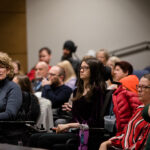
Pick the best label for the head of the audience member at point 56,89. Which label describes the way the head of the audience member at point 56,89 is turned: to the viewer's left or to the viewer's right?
to the viewer's left

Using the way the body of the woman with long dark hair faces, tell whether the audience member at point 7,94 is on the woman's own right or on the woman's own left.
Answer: on the woman's own right

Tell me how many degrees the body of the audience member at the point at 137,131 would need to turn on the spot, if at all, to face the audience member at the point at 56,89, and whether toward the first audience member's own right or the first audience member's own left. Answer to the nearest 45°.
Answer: approximately 90° to the first audience member's own right

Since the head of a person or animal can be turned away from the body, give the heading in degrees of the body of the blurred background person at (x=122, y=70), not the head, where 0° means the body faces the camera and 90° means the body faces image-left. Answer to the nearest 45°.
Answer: approximately 90°

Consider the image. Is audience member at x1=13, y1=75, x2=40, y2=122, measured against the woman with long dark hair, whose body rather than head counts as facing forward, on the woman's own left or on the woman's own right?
on the woman's own right

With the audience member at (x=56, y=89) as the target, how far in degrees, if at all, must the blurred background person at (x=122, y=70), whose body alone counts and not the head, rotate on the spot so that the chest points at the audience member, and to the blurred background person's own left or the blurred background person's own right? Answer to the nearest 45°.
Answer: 0° — they already face them

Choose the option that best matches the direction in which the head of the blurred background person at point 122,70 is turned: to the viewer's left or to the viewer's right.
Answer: to the viewer's left
